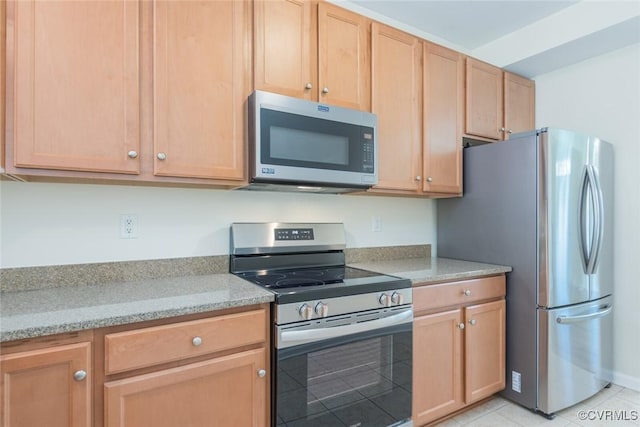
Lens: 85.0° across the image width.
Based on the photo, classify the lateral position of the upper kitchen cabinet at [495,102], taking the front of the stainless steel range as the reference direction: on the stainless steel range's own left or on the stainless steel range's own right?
on the stainless steel range's own left

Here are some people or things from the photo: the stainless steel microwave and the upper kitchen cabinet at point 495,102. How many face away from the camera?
0

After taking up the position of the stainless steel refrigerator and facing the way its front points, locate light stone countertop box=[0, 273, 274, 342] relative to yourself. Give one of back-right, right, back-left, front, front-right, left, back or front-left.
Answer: right

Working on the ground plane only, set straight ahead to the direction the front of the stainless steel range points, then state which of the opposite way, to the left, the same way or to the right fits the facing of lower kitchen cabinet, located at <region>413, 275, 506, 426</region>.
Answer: the same way

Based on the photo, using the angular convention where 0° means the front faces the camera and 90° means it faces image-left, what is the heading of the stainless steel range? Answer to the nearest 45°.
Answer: approximately 315°

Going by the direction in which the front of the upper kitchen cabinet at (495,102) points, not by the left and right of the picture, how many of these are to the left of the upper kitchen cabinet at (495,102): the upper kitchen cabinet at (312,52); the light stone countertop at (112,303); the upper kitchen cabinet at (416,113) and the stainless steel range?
0

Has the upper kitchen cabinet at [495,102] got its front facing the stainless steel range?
no

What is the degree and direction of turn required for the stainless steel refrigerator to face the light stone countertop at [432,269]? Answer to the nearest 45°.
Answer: approximately 90° to its right

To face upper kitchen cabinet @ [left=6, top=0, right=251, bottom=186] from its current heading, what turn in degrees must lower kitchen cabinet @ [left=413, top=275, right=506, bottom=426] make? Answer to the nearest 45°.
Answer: approximately 90° to its right

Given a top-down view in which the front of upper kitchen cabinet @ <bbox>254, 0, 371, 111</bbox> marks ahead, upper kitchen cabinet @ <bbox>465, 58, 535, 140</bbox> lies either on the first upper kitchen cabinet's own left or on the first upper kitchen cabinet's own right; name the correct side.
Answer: on the first upper kitchen cabinet's own left

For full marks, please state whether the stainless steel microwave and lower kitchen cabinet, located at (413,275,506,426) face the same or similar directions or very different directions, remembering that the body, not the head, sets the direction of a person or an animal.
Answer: same or similar directions

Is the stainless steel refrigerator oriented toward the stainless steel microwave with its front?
no

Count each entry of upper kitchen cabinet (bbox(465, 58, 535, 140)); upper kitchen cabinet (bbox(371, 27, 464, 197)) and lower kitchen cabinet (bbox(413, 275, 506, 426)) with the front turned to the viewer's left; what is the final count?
0

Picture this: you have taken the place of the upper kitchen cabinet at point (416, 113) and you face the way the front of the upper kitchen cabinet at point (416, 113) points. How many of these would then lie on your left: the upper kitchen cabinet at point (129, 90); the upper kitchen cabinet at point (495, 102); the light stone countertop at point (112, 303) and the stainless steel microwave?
1

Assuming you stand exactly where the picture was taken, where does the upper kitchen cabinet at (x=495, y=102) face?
facing the viewer and to the right of the viewer
